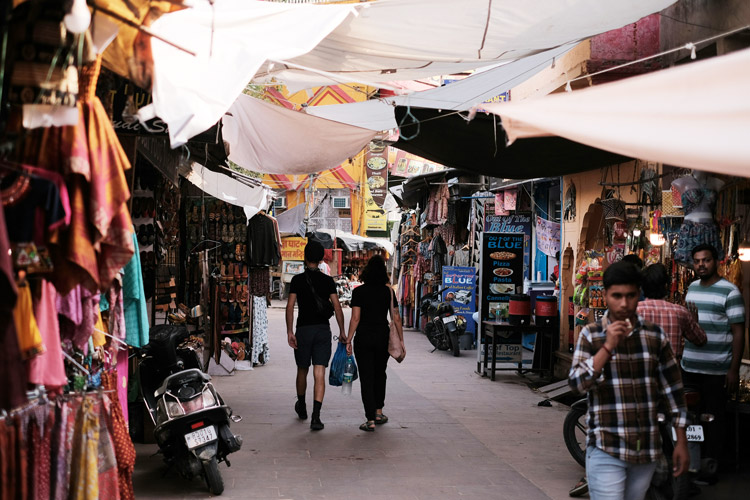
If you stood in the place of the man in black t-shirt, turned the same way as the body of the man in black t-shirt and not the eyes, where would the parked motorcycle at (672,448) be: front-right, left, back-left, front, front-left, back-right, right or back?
back-right

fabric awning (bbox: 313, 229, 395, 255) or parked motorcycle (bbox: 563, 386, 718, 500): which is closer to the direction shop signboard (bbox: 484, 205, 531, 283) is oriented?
the parked motorcycle

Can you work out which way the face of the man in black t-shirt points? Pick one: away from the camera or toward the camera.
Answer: away from the camera

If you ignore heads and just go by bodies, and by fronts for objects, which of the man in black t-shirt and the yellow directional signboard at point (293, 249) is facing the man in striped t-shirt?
the yellow directional signboard

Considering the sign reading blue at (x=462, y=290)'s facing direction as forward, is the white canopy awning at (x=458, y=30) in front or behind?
in front

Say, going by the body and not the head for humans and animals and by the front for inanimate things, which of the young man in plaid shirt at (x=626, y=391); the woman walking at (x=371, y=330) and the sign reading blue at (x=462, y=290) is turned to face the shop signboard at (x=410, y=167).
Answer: the woman walking

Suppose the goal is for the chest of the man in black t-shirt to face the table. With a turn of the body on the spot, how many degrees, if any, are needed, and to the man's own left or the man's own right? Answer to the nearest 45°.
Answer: approximately 45° to the man's own right

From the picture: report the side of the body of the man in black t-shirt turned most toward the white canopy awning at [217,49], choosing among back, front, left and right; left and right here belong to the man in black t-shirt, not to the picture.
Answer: back

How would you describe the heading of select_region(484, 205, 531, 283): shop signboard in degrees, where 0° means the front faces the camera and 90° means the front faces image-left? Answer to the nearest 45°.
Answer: approximately 0°

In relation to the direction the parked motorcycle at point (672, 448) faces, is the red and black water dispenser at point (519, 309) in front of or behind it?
in front

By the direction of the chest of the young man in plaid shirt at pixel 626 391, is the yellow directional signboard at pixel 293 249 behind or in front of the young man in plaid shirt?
behind

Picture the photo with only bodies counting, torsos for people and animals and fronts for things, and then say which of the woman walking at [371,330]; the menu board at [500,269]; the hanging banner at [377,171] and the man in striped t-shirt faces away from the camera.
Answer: the woman walking
